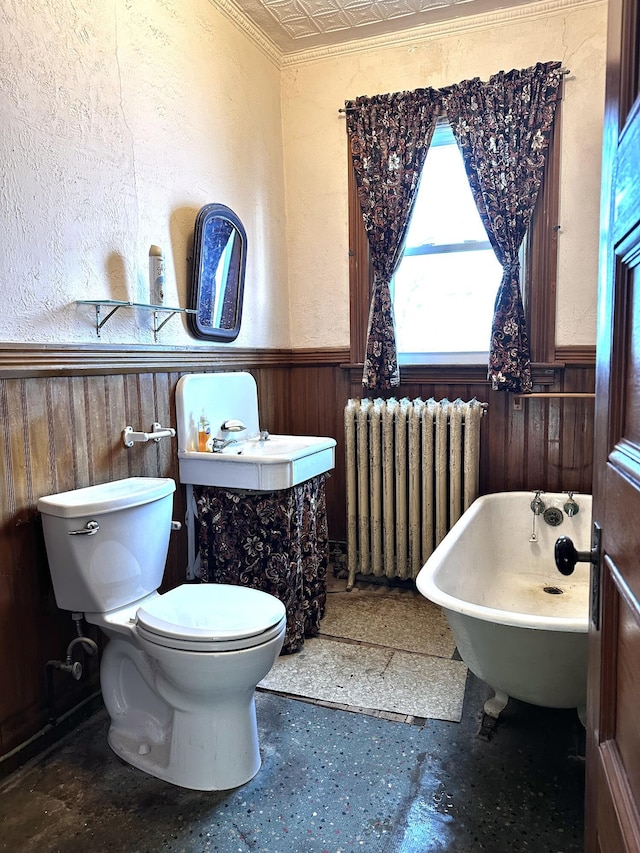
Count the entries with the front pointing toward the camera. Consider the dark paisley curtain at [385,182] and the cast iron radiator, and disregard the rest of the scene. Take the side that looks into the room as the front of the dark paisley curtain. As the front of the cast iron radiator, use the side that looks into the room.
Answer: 2

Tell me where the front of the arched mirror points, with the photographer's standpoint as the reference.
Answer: facing the viewer and to the right of the viewer

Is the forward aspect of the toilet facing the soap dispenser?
no

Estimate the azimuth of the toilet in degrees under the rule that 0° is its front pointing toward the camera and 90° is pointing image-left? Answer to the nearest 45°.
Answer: approximately 315°

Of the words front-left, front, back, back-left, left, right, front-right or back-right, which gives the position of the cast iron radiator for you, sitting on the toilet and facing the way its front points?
left

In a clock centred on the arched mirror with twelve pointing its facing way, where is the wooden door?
The wooden door is roughly at 1 o'clock from the arched mirror.

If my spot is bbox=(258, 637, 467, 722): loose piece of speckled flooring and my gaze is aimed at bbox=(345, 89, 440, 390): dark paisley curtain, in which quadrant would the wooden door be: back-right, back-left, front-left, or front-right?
back-right

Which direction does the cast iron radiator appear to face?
toward the camera

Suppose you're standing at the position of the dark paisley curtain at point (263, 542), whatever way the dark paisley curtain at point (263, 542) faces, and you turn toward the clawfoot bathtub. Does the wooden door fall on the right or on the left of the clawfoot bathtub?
right

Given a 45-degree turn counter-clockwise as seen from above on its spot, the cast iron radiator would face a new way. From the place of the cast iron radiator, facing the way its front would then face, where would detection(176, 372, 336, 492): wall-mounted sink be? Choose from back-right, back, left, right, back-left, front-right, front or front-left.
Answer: right

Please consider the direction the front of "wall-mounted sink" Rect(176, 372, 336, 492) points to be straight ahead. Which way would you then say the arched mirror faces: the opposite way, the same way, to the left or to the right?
the same way

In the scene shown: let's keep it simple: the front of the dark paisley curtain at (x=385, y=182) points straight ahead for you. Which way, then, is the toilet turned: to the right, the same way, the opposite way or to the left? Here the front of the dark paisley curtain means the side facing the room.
to the left

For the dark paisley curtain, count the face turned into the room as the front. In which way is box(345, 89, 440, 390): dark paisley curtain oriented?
toward the camera

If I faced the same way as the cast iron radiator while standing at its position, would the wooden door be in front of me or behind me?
in front
